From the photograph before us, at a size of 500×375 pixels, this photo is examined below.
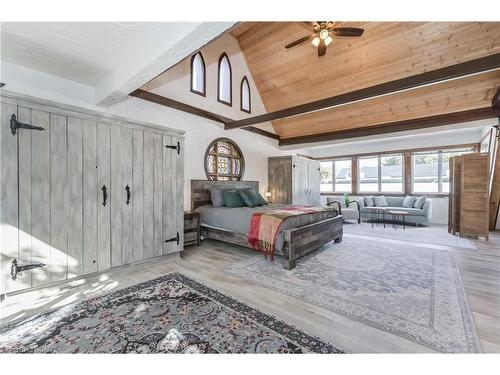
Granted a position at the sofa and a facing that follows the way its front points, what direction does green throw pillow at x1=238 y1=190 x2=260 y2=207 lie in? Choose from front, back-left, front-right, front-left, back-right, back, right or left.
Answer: front-right

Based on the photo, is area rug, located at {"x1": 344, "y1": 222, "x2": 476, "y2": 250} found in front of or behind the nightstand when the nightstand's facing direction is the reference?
in front

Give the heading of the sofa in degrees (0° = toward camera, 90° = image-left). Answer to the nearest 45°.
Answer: approximately 0°

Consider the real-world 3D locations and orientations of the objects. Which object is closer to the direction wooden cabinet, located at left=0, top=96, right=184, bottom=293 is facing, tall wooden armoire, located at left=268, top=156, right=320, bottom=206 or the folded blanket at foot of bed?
the folded blanket at foot of bed

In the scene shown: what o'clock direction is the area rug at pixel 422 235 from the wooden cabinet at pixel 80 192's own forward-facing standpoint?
The area rug is roughly at 11 o'clock from the wooden cabinet.

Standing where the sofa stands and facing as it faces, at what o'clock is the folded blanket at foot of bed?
The folded blanket at foot of bed is roughly at 1 o'clock from the sofa.

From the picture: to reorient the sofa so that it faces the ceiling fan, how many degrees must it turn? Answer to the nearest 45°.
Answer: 0° — it already faces it

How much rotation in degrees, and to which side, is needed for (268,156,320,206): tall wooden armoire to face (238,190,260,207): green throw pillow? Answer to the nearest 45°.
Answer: approximately 45° to its right

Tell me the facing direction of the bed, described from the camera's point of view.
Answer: facing the viewer and to the right of the viewer

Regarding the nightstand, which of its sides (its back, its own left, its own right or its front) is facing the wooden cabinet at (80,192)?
right

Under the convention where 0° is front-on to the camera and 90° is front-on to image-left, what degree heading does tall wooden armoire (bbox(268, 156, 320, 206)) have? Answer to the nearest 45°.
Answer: approximately 315°

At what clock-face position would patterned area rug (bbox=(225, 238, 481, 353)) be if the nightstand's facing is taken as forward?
The patterned area rug is roughly at 12 o'clock from the nightstand.

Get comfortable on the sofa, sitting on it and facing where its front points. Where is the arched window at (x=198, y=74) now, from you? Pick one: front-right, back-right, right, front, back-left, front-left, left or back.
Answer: front-right

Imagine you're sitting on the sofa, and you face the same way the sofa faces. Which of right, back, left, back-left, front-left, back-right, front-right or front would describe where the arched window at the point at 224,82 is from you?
front-right
